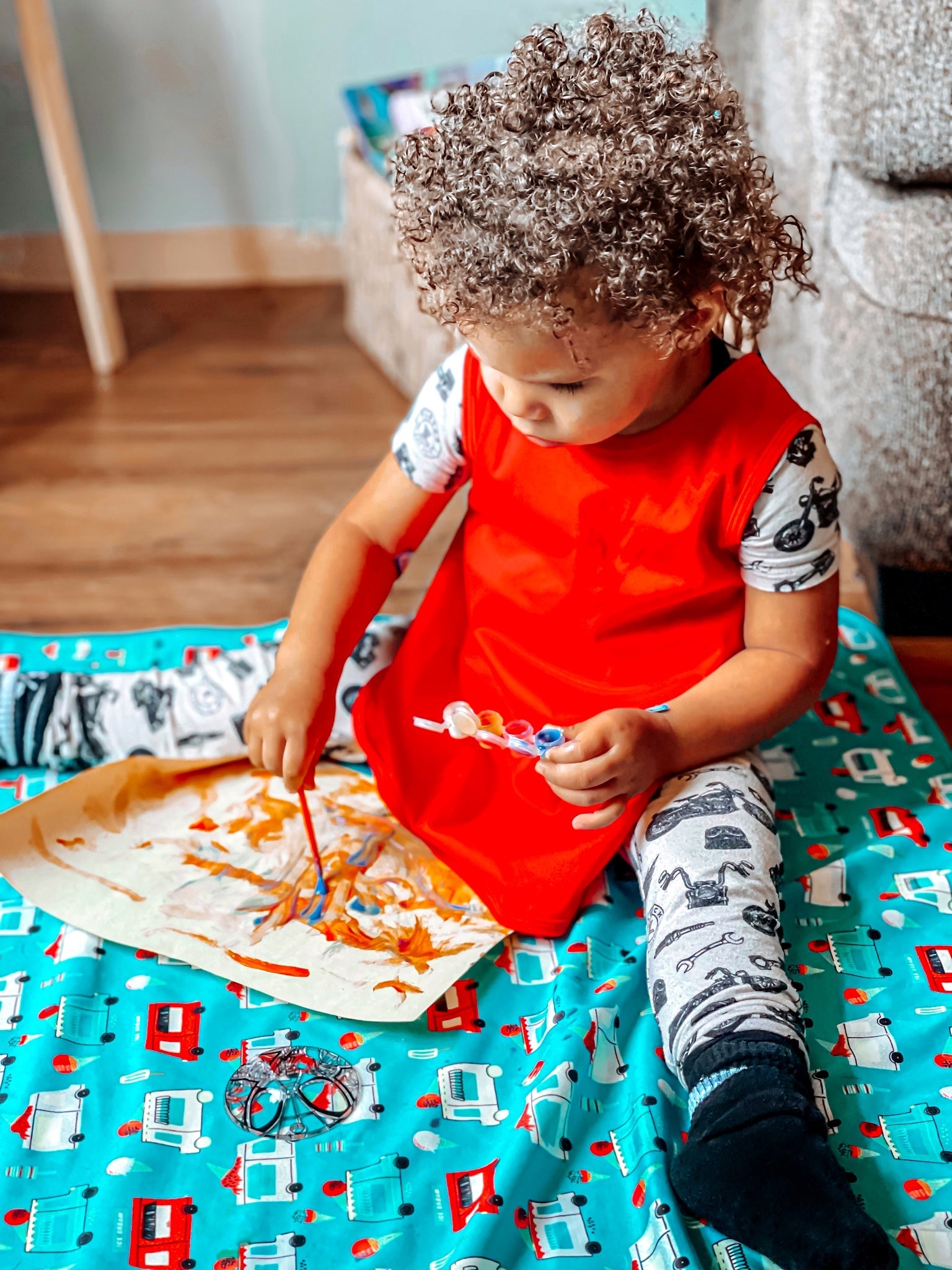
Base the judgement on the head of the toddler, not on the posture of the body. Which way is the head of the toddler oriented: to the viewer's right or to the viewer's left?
to the viewer's left

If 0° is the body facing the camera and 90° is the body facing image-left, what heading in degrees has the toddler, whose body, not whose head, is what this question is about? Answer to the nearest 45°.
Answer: approximately 45°
